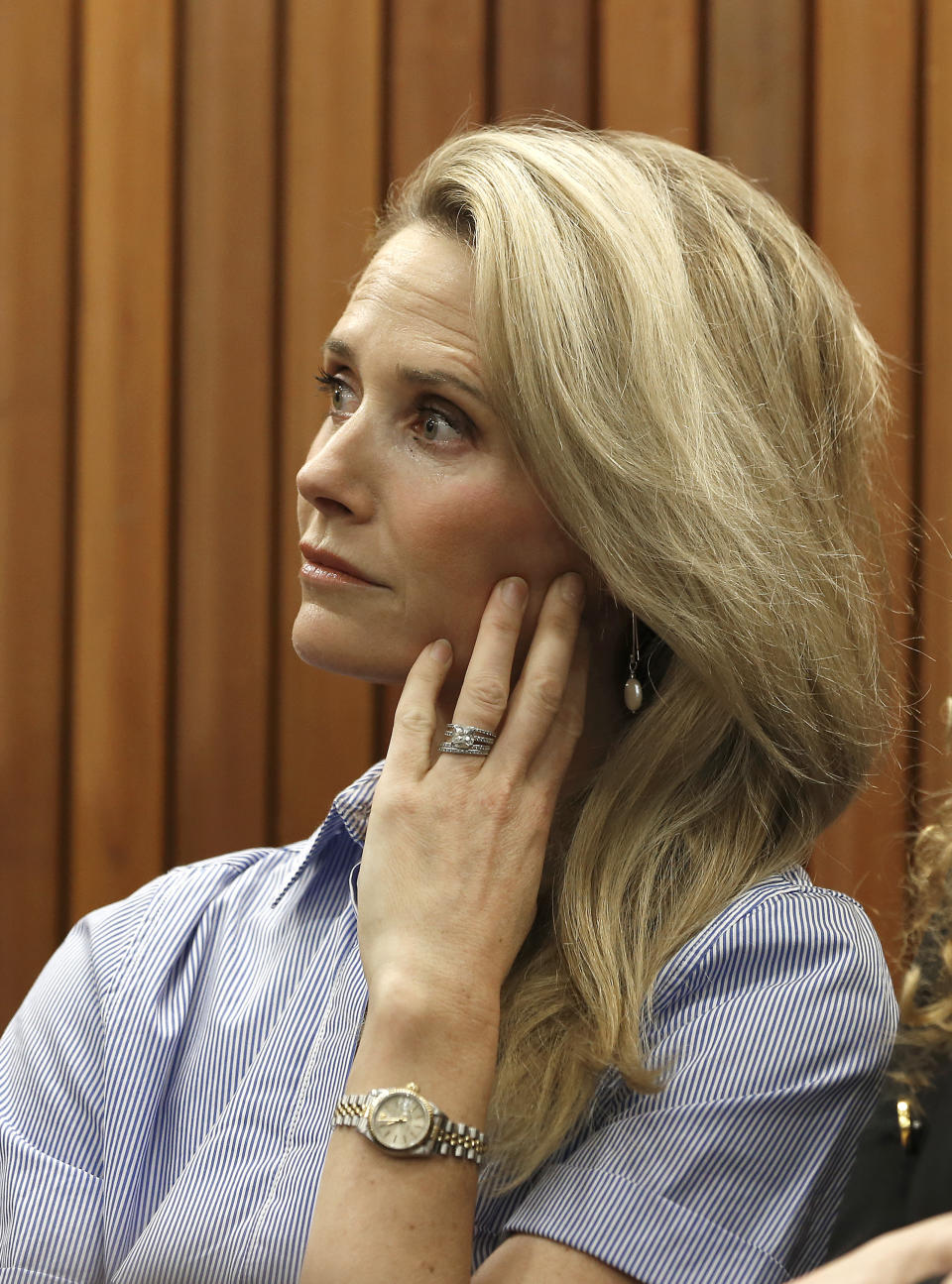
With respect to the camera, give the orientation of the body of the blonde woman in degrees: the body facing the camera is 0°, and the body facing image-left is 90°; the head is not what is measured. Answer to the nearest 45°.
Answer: approximately 45°
